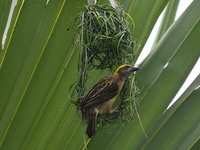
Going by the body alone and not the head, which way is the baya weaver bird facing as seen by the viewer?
to the viewer's right
